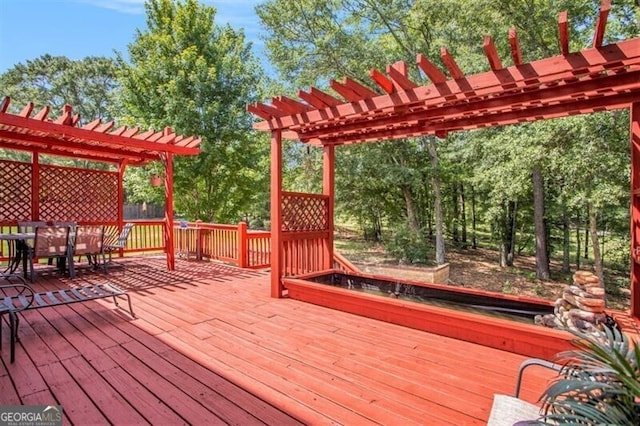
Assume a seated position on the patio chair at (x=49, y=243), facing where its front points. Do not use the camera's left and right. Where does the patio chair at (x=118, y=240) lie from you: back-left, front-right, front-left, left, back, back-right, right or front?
right

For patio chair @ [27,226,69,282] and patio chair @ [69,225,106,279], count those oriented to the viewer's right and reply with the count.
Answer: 0

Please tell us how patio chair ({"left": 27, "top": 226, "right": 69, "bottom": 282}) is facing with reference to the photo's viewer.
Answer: facing away from the viewer and to the left of the viewer

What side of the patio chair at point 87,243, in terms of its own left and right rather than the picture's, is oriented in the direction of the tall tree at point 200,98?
front

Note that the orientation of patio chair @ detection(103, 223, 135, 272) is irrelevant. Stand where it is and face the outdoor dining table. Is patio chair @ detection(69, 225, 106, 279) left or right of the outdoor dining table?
left

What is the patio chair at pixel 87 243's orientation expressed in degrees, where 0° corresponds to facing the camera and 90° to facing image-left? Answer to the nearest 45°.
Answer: approximately 135°

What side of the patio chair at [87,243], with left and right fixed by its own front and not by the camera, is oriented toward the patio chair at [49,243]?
left
